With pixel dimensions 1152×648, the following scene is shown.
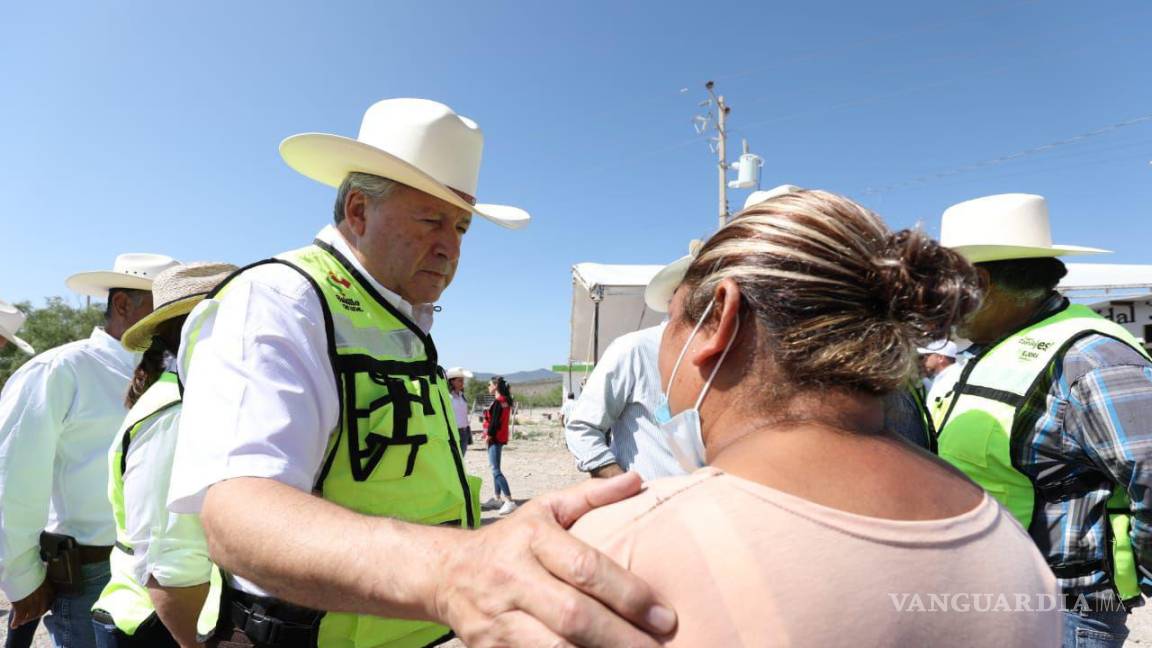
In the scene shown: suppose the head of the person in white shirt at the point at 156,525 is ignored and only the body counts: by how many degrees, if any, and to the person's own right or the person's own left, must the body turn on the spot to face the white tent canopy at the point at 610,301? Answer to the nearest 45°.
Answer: approximately 45° to the person's own left

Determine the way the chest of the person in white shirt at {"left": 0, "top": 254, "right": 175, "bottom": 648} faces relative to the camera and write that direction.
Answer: to the viewer's right

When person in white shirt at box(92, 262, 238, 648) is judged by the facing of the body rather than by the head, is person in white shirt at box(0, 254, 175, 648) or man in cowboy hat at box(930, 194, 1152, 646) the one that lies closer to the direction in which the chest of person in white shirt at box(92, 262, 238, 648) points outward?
the man in cowboy hat

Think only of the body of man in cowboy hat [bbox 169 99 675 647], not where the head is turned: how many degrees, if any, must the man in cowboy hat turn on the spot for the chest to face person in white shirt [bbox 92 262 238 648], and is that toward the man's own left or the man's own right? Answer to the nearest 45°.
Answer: approximately 180°

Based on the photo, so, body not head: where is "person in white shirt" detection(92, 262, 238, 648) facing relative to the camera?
to the viewer's right

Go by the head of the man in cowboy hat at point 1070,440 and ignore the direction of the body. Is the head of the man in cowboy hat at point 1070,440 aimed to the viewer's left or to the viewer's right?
to the viewer's left

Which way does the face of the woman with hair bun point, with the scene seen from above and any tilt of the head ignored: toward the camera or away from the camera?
away from the camera

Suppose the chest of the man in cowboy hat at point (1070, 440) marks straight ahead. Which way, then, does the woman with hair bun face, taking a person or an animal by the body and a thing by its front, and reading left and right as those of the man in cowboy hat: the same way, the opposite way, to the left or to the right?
to the right
